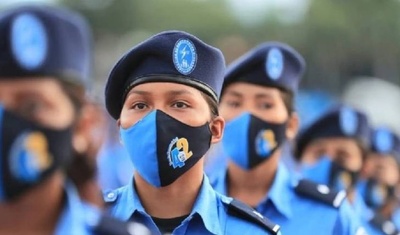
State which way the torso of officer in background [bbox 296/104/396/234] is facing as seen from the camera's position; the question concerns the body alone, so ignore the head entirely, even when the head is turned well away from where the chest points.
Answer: toward the camera

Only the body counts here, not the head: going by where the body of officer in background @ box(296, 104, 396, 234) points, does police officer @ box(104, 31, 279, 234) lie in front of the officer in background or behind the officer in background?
in front

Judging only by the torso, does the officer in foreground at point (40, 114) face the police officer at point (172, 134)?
no

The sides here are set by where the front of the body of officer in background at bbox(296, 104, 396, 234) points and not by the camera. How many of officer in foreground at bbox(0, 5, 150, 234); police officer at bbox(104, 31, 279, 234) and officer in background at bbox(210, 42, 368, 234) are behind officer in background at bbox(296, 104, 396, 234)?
0

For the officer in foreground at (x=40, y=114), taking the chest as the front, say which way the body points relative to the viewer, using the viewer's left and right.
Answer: facing the viewer and to the left of the viewer

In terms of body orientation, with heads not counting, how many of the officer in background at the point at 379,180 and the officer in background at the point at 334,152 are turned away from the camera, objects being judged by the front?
0

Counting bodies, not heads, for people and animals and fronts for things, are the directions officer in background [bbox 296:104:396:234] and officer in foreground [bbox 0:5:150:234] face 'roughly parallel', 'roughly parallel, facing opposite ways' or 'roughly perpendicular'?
roughly parallel

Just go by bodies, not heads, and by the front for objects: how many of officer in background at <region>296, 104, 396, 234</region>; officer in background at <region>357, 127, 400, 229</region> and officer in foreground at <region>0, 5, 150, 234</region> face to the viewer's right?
0

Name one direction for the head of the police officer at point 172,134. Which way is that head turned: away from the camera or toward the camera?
toward the camera

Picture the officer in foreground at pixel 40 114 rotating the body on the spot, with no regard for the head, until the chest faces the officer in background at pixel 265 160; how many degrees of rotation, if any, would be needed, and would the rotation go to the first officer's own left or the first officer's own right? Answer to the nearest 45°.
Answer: approximately 180°

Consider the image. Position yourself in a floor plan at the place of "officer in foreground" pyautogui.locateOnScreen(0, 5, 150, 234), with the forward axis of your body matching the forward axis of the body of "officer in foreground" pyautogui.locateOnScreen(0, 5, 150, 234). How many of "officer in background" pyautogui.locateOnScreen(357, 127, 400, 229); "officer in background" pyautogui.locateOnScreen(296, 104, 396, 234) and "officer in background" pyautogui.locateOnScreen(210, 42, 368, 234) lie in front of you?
0

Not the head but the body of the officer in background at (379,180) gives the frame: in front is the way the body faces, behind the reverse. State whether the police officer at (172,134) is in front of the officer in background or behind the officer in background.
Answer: in front
